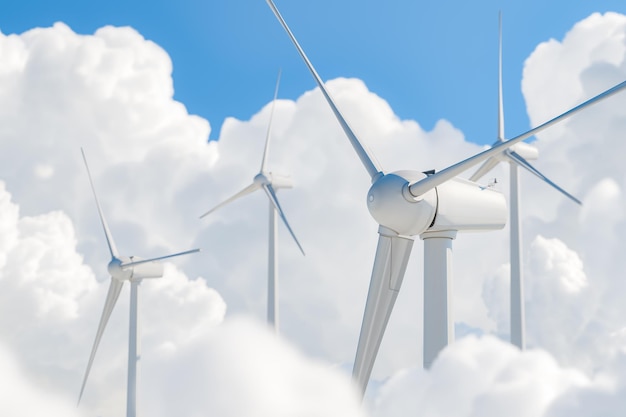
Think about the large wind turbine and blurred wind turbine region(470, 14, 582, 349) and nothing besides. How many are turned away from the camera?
0

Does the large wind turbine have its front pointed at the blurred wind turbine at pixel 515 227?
no

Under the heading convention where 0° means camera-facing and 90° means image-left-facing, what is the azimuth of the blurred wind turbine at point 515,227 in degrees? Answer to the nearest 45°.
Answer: approximately 45°

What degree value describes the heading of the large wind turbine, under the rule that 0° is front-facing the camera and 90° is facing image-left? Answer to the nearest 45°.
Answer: approximately 45°

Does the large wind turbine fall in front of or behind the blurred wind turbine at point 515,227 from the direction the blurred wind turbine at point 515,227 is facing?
in front

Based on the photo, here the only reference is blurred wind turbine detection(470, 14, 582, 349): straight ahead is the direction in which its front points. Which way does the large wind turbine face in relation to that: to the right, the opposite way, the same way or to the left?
the same way
